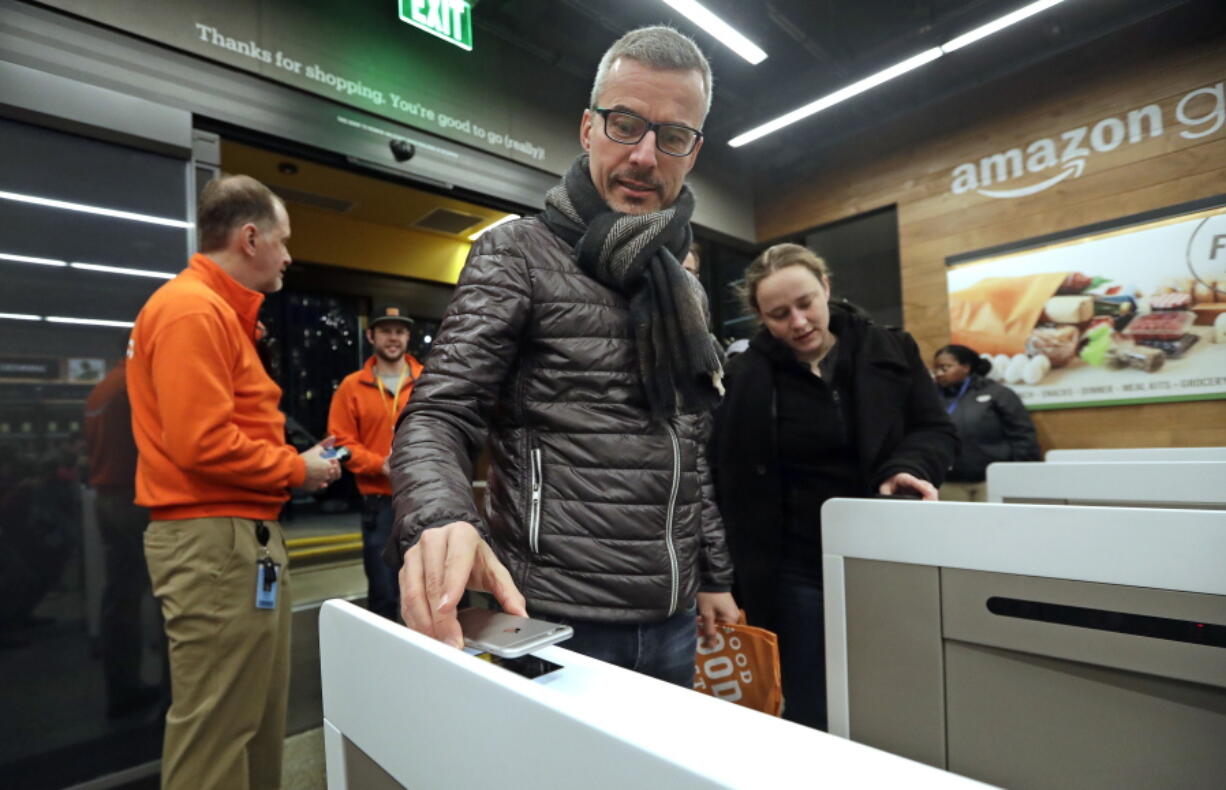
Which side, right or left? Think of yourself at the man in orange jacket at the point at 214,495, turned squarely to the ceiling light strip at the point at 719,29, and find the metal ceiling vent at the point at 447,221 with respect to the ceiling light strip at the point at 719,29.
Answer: left

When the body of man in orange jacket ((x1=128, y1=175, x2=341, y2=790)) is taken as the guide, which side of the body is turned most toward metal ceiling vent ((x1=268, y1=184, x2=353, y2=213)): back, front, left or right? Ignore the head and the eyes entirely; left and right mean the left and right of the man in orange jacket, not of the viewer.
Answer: left

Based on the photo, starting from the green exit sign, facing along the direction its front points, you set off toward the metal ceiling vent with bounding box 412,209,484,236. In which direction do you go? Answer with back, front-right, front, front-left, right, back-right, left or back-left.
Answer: back-left

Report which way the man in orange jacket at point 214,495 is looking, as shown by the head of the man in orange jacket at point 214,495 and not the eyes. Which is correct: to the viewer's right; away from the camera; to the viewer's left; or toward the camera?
to the viewer's right

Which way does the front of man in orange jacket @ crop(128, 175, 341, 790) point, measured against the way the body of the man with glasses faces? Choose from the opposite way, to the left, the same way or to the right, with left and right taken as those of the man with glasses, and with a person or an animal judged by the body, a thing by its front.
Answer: to the left

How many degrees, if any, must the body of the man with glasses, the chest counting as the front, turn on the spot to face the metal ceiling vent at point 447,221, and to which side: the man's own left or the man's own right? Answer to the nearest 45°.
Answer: approximately 135° to the man's own left

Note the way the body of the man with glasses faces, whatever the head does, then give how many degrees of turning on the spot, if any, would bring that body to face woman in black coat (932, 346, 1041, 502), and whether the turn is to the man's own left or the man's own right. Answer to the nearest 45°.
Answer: approximately 90° to the man's own left

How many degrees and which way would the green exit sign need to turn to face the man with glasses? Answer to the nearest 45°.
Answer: approximately 45° to its right

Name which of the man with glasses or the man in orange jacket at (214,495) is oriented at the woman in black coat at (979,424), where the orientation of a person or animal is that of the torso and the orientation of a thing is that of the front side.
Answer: the man in orange jacket

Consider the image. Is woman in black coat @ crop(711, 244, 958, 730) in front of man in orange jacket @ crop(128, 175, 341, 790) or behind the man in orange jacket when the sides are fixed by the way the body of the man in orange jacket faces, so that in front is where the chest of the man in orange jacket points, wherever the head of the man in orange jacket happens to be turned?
in front

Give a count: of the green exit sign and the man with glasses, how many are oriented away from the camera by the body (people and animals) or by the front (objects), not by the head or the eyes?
0

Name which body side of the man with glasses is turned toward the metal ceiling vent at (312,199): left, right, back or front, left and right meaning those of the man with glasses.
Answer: back

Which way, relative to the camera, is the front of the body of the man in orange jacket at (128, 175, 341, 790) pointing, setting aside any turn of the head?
to the viewer's right

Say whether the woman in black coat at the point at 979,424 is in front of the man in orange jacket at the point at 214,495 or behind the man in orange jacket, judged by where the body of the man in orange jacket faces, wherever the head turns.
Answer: in front

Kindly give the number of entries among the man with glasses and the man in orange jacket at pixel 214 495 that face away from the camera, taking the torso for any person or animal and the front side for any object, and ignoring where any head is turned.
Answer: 0
